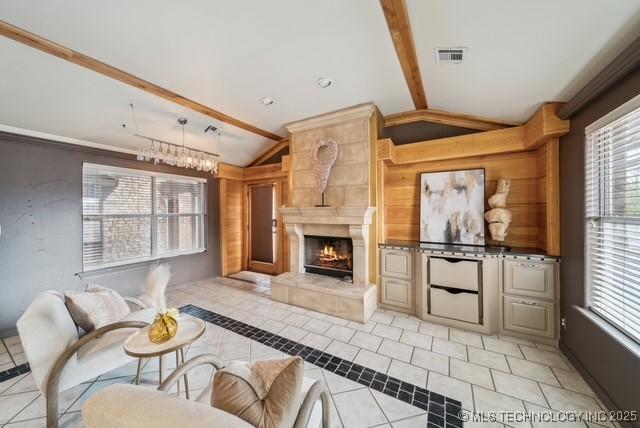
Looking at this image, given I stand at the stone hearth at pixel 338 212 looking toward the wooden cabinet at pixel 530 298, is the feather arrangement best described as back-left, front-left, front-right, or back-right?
back-right

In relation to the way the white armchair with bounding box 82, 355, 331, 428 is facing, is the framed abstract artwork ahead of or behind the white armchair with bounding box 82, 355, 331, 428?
ahead

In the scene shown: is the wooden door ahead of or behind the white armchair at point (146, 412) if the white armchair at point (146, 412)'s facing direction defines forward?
ahead

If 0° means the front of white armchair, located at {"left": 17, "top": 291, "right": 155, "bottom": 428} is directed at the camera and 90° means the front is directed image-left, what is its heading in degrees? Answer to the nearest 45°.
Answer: approximately 225°

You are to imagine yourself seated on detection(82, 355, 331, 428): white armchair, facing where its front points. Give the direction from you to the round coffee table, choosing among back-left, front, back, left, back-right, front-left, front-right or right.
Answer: front-left

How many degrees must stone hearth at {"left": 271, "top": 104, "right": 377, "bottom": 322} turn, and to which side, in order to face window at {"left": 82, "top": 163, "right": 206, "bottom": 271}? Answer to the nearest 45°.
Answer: approximately 45° to its right

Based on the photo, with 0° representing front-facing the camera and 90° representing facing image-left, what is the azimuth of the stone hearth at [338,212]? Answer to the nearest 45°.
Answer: approximately 45°

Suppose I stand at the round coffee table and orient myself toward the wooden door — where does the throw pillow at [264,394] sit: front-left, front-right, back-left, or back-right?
back-right

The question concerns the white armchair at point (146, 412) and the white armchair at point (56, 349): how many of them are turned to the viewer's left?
0
